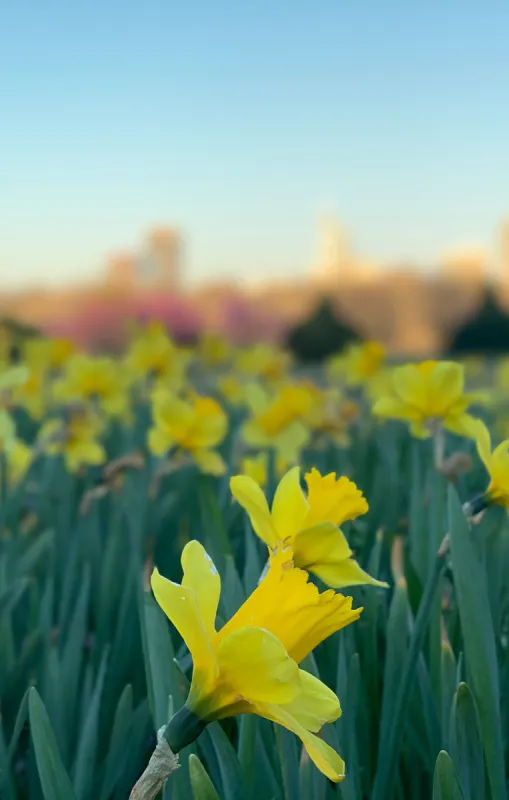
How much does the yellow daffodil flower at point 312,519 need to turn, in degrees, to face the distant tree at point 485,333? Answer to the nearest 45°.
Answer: approximately 90° to its left

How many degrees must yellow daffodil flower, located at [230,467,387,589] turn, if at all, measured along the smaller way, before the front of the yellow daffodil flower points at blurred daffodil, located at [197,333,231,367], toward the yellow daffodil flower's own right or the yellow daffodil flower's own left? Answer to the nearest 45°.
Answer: approximately 90° to the yellow daffodil flower's own left

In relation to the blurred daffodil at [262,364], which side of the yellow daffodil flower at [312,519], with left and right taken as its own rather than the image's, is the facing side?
left

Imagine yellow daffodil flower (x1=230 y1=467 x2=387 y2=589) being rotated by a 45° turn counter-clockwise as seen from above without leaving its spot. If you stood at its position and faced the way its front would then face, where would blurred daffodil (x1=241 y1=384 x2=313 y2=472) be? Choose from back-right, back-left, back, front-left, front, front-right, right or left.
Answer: front-left

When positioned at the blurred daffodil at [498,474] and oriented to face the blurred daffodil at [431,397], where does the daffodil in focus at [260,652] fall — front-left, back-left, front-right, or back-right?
back-left

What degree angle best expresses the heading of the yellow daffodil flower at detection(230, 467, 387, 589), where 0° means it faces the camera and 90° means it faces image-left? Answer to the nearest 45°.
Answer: approximately 270°

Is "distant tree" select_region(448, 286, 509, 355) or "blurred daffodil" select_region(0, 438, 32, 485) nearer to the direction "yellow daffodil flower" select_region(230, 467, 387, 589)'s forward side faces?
the distant tree

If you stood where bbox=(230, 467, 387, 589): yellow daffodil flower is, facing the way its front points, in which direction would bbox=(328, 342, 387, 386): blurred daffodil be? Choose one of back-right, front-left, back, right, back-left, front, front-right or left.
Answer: left

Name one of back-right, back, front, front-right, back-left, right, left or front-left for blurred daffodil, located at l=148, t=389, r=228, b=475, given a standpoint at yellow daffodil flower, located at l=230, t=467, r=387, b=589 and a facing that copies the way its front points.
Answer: left

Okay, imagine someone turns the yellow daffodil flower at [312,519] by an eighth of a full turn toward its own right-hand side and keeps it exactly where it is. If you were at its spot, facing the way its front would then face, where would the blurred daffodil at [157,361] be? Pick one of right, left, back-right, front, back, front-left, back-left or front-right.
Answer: back-left

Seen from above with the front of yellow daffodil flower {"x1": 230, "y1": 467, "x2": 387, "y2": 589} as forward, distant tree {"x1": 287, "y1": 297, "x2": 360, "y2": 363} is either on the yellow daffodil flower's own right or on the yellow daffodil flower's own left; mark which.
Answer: on the yellow daffodil flower's own left
